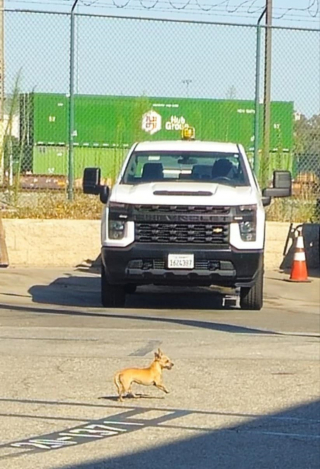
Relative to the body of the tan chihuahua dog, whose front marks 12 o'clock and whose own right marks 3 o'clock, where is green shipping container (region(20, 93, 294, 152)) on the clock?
The green shipping container is roughly at 9 o'clock from the tan chihuahua dog.

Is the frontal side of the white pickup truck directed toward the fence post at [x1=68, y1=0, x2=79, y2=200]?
no

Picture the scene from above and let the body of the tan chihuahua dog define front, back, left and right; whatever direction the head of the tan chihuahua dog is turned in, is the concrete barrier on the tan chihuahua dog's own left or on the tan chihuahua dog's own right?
on the tan chihuahua dog's own left

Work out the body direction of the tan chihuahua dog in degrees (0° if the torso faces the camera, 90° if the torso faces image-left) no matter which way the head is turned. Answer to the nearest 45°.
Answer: approximately 270°

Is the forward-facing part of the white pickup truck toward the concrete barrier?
no

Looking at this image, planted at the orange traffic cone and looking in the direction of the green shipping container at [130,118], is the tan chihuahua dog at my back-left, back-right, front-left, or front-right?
back-left

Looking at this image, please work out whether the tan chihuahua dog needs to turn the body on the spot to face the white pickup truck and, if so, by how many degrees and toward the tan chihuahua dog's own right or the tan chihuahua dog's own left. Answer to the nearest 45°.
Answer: approximately 90° to the tan chihuahua dog's own left

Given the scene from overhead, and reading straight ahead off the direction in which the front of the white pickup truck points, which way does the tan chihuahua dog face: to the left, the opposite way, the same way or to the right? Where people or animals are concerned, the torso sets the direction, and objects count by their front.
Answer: to the left

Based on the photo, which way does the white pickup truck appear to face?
toward the camera

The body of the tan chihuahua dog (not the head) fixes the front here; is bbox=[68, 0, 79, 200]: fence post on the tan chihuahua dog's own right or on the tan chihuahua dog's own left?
on the tan chihuahua dog's own left

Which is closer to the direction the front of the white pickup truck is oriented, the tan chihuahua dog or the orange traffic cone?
the tan chihuahua dog

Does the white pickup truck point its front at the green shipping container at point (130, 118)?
no
